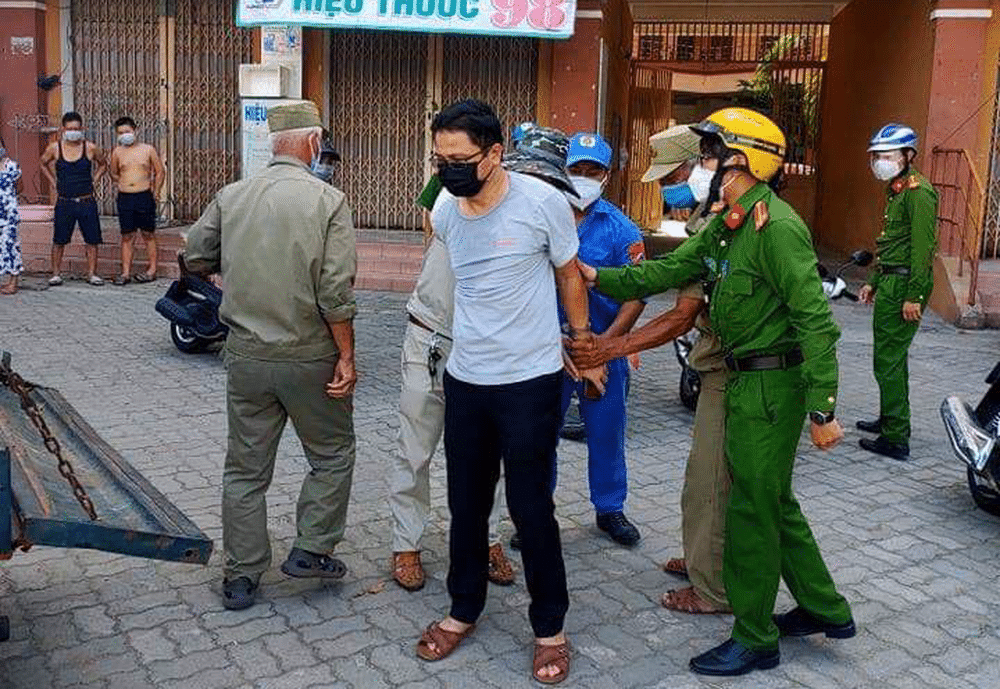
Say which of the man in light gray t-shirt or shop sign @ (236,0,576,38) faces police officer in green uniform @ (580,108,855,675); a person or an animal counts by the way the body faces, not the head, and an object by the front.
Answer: the shop sign

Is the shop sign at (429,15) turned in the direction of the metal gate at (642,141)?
no

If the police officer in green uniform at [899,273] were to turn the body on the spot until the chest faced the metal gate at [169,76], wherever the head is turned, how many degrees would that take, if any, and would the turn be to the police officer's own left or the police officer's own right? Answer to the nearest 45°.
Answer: approximately 90° to the police officer's own right

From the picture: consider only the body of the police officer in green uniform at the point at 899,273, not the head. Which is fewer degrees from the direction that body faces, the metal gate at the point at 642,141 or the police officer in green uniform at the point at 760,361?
the police officer in green uniform

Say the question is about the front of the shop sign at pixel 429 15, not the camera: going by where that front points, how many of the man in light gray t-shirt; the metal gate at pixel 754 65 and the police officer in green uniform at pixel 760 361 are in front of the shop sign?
2

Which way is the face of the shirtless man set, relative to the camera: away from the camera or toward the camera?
toward the camera

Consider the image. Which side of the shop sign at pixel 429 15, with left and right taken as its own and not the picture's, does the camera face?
front

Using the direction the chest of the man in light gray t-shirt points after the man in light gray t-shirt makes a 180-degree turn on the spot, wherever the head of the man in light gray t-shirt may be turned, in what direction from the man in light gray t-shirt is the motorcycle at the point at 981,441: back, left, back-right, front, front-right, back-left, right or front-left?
front

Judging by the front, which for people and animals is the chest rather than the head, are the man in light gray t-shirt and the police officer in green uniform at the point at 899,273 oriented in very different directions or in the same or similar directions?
same or similar directions

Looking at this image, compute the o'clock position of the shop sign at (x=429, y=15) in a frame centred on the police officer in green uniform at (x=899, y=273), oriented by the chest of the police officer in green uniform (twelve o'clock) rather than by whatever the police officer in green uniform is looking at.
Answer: The shop sign is roughly at 3 o'clock from the police officer in green uniform.

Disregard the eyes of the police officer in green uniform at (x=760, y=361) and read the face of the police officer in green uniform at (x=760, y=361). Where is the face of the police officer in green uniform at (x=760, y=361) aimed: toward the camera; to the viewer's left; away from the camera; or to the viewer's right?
to the viewer's left

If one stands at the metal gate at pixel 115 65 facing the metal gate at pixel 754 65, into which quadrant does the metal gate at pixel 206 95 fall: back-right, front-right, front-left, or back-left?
front-right

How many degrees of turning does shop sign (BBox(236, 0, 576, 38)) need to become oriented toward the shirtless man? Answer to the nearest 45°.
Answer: approximately 90° to its right

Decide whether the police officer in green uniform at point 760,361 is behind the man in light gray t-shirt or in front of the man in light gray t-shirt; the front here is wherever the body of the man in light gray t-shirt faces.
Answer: behind

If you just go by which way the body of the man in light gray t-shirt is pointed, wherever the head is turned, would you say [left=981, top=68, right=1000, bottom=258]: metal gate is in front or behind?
behind

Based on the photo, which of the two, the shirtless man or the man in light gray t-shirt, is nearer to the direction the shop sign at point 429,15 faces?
the man in light gray t-shirt
